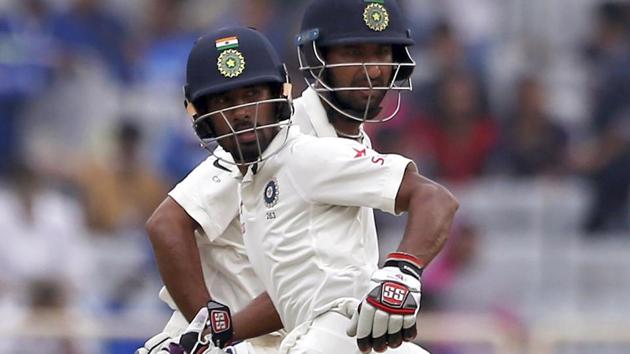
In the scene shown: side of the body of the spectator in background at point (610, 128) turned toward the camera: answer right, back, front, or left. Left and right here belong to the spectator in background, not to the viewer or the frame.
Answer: front

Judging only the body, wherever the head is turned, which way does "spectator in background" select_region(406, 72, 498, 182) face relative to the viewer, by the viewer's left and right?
facing the viewer

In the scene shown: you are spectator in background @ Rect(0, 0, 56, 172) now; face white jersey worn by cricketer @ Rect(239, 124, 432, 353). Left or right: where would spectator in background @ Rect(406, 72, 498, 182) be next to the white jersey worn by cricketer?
left

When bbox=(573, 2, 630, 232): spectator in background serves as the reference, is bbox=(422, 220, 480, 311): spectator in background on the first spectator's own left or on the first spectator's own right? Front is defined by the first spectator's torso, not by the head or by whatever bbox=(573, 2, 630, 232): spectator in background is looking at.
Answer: on the first spectator's own right

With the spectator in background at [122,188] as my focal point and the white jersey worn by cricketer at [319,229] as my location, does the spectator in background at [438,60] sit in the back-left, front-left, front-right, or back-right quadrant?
front-right

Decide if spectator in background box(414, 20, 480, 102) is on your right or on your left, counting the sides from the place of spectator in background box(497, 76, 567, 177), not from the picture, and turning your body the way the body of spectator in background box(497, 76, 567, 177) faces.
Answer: on your right

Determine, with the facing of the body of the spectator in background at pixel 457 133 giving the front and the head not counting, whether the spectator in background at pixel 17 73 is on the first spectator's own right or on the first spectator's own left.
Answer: on the first spectator's own right

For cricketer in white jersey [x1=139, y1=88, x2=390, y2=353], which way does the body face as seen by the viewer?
toward the camera

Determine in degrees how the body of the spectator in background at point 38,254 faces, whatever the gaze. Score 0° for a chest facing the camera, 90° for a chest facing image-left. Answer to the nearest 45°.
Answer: approximately 0°

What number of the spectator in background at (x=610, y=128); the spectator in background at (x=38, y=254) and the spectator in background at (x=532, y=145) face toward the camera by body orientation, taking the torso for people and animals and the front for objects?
3

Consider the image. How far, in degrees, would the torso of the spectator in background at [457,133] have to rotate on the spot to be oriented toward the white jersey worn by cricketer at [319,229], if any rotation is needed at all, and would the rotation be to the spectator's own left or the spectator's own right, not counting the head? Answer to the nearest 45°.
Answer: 0° — they already face them
